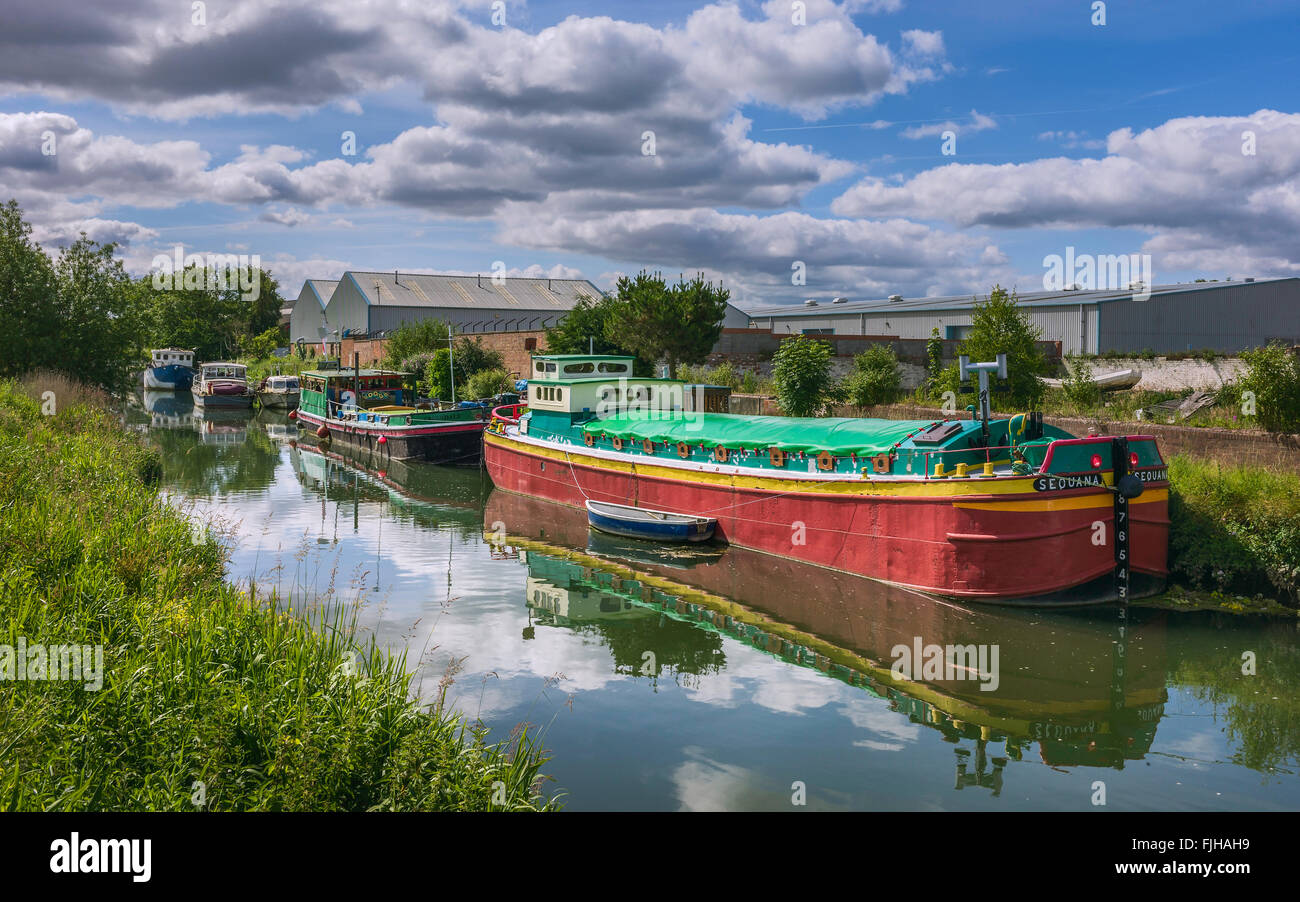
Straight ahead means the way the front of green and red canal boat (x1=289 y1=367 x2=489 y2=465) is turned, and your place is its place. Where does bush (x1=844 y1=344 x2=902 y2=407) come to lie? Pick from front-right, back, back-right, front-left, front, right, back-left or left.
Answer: front

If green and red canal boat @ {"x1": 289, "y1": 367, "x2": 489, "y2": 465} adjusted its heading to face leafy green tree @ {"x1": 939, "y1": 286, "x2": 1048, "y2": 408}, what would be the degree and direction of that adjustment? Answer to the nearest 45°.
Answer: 0° — it already faces it

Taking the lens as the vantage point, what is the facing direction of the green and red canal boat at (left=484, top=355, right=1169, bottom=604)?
facing the viewer and to the right of the viewer

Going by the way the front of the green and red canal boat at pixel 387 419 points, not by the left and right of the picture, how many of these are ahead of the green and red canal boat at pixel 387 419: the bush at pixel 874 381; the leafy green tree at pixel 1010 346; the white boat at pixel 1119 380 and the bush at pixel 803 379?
4

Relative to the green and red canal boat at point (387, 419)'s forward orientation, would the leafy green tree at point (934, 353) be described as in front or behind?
in front

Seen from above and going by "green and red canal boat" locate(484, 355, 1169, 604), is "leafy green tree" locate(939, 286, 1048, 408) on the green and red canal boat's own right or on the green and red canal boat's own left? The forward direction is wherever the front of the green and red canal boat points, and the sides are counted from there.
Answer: on the green and red canal boat's own left

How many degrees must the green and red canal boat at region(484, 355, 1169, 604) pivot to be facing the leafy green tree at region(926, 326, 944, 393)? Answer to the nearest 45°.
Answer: approximately 135° to its left

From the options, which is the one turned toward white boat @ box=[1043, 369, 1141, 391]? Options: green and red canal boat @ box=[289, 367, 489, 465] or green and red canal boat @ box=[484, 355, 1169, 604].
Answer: green and red canal boat @ box=[289, 367, 489, 465]

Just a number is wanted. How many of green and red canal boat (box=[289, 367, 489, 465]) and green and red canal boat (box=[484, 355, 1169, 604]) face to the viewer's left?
0

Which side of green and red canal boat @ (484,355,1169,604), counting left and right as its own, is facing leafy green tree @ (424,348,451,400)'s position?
back
